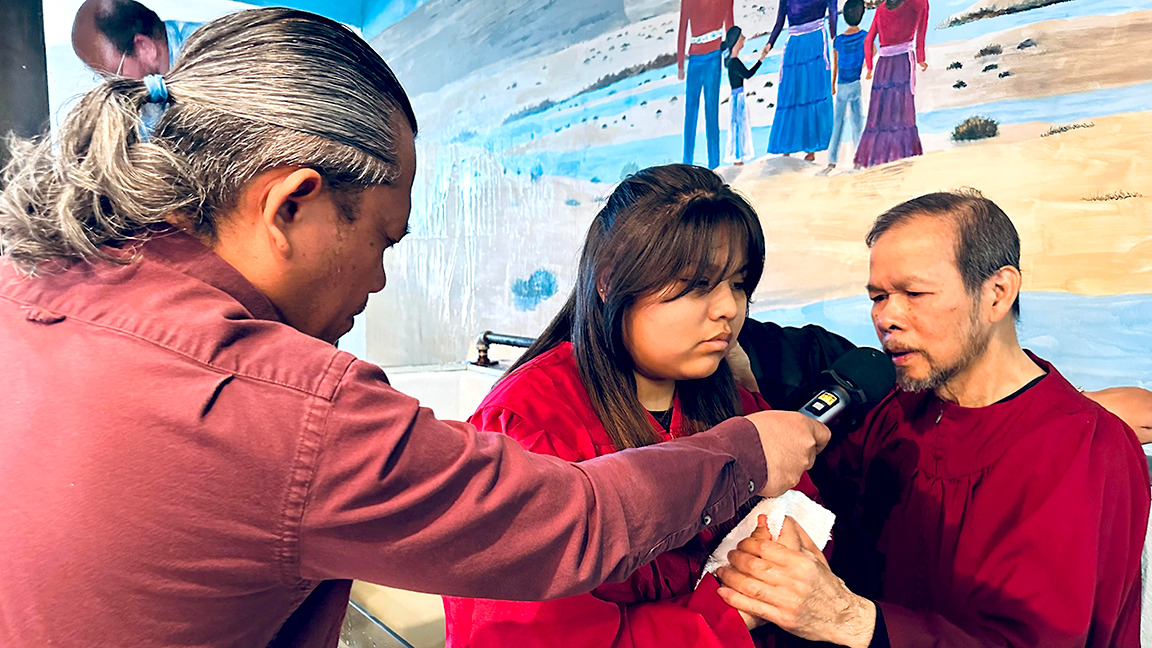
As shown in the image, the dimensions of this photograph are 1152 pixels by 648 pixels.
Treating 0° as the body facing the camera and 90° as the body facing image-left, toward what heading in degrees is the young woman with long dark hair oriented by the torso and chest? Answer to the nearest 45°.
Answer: approximately 315°

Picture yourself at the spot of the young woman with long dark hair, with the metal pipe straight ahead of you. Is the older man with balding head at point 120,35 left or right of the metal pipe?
left

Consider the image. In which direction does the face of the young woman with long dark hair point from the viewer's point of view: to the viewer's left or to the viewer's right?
to the viewer's right

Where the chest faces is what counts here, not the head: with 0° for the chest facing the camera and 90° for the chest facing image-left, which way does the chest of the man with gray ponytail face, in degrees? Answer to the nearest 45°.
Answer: approximately 225°

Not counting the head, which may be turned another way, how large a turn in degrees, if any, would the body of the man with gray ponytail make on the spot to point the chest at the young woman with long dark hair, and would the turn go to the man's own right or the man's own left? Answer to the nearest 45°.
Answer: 0° — they already face them

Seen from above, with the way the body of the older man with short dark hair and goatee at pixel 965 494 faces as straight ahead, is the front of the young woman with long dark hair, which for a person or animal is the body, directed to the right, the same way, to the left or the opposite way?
to the left

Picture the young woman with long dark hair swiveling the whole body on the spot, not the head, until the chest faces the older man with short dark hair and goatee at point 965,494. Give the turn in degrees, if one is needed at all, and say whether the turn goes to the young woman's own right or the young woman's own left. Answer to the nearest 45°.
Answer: approximately 45° to the young woman's own left

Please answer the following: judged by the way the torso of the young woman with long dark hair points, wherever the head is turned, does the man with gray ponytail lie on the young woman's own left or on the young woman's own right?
on the young woman's own right

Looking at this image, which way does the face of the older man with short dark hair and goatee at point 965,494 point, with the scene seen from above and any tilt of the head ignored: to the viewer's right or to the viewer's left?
to the viewer's left

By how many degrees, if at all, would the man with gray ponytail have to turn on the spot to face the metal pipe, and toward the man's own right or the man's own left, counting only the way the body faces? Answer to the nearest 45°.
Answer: approximately 45° to the man's own left

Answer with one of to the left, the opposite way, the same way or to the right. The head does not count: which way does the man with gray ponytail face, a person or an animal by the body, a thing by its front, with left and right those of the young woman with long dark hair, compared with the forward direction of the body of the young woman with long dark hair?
to the left
